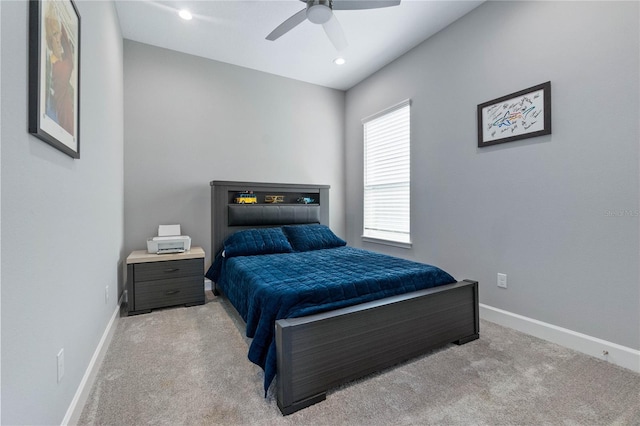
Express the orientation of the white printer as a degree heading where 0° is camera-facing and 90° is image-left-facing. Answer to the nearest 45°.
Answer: approximately 0°

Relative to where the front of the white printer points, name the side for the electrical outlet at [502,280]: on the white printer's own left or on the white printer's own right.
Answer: on the white printer's own left

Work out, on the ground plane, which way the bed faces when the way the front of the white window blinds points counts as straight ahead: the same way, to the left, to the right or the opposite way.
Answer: to the left

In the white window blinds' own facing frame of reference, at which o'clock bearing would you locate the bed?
The bed is roughly at 11 o'clock from the white window blinds.

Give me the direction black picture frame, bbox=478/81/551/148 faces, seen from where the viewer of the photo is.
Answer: facing the viewer and to the left of the viewer

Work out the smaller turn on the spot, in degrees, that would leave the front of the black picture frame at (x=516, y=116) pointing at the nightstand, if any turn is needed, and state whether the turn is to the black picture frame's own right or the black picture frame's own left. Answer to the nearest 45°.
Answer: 0° — it already faces it

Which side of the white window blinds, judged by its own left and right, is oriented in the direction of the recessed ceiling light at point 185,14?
front

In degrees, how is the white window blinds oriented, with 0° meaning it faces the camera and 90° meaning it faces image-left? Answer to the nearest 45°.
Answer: approximately 45°

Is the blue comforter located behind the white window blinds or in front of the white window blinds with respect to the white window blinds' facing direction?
in front

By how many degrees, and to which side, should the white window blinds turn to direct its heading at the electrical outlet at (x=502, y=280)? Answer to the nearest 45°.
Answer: approximately 90° to its left

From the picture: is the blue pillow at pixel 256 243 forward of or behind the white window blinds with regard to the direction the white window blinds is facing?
forward

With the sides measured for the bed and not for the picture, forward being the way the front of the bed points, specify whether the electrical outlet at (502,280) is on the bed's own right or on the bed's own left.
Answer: on the bed's own left

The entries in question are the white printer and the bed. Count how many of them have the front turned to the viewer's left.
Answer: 0

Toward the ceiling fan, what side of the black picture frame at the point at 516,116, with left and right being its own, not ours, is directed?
front
